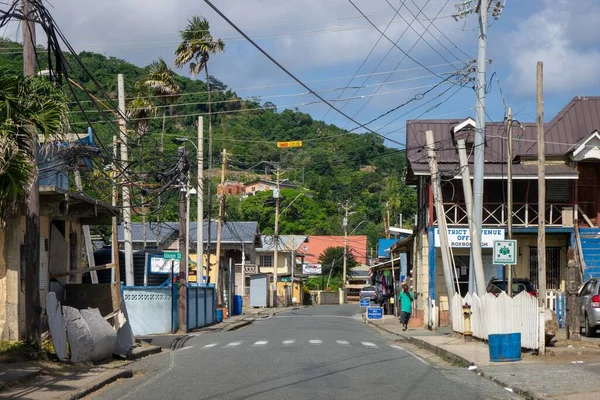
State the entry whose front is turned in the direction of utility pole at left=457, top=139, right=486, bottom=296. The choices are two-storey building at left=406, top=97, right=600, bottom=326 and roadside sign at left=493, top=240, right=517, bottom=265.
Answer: the two-storey building

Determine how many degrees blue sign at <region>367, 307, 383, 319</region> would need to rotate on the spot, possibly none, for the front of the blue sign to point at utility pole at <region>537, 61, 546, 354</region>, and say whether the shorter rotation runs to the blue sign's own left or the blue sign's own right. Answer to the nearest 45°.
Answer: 0° — it already faces it

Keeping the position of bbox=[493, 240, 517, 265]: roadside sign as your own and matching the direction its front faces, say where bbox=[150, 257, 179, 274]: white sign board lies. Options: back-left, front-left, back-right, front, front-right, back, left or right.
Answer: back-right

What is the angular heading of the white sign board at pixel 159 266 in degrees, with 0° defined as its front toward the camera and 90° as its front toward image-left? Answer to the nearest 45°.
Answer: approximately 0°

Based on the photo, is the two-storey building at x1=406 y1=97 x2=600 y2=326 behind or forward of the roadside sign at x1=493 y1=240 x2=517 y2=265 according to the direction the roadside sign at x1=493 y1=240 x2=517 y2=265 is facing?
behind

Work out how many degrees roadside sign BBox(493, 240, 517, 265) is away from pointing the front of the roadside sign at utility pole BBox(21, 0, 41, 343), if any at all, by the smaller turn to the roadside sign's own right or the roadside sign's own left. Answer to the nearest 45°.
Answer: approximately 45° to the roadside sign's own right
